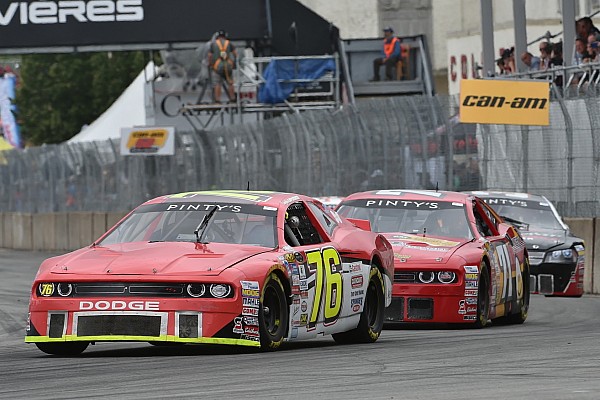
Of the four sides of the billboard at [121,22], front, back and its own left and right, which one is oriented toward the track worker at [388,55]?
left

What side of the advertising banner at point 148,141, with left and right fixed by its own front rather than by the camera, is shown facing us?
front

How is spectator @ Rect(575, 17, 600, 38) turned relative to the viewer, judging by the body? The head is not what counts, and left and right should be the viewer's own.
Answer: facing the viewer and to the left of the viewer

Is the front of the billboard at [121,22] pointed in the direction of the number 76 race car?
yes

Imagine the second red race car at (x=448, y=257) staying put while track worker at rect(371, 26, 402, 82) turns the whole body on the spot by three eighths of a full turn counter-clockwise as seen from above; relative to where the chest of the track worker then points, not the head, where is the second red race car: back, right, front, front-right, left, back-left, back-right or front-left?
right

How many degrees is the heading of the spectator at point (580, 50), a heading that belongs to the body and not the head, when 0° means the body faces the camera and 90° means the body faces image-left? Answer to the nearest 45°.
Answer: approximately 45°

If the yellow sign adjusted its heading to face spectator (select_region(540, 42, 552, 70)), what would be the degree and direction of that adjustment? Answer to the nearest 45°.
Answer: approximately 180°

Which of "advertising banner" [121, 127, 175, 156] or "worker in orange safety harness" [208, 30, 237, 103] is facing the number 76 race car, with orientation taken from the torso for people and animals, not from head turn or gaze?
the advertising banner

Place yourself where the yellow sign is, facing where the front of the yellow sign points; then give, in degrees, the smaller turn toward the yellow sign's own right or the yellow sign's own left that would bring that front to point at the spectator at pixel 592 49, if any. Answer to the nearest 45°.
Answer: approximately 135° to the yellow sign's own left

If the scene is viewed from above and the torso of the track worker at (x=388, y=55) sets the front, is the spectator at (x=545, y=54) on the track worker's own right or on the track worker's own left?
on the track worker's own left

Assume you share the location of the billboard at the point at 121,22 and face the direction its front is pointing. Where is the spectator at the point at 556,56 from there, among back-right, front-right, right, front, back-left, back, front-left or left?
front-left
